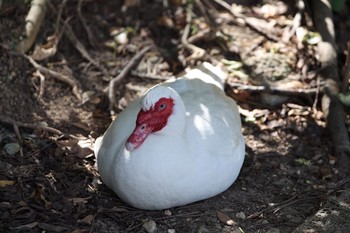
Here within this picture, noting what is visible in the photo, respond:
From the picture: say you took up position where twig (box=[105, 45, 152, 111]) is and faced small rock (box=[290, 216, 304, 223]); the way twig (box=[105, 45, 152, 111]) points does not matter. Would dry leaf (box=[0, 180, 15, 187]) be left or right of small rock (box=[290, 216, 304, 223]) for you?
right

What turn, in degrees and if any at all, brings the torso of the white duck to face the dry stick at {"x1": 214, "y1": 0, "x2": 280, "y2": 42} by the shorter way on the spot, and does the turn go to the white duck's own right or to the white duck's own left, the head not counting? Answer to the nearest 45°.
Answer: approximately 180°

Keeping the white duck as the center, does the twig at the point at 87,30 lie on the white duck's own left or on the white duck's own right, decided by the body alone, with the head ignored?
on the white duck's own right

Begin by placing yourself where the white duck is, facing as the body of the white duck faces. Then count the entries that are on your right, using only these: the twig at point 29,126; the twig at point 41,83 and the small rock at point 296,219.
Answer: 2

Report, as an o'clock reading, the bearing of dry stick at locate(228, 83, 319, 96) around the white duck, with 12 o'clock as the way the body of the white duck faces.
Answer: The dry stick is roughly at 6 o'clock from the white duck.

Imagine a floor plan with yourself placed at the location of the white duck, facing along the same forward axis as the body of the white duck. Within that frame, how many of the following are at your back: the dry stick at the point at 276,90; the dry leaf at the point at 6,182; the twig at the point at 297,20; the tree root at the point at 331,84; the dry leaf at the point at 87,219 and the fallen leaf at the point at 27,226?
3

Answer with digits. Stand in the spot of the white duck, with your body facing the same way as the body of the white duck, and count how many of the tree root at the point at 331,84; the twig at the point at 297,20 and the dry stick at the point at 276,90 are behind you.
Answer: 3

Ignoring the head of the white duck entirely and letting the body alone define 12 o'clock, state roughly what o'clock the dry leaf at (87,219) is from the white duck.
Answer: The dry leaf is roughly at 1 o'clock from the white duck.

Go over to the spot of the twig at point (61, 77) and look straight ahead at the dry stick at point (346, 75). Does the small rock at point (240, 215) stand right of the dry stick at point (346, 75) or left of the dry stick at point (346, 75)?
right

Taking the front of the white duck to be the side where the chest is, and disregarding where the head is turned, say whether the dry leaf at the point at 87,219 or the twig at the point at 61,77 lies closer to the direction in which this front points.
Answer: the dry leaf

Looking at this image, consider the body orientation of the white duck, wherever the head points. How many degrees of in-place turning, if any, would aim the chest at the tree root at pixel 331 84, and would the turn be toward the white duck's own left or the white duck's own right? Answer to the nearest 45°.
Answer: approximately 180°

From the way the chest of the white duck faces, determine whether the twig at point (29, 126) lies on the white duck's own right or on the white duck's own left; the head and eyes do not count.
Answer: on the white duck's own right

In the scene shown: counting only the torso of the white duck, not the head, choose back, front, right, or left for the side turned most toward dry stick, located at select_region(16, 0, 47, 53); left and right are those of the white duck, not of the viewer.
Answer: right

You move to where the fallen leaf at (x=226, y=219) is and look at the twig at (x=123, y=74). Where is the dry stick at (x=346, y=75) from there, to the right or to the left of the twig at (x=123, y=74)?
right

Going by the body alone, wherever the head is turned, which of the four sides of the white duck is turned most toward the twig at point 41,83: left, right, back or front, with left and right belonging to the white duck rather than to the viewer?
right

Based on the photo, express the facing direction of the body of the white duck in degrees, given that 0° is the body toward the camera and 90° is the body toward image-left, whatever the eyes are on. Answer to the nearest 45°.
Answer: approximately 45°
